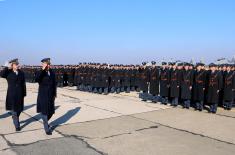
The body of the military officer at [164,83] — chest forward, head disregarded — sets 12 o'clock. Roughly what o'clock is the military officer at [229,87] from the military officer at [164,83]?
the military officer at [229,87] is roughly at 8 o'clock from the military officer at [164,83].

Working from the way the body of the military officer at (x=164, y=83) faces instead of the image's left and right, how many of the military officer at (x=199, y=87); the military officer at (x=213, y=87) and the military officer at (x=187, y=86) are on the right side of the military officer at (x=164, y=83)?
0

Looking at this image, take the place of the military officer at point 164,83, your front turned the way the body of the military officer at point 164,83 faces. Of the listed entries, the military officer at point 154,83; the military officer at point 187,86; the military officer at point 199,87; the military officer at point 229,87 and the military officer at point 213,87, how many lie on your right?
1

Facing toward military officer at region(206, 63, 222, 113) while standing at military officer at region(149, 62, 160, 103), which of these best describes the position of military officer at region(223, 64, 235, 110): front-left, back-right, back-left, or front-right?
front-left

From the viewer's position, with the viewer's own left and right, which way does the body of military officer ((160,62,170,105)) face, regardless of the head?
facing the viewer and to the left of the viewer

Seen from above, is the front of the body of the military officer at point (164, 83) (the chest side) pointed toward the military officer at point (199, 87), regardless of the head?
no

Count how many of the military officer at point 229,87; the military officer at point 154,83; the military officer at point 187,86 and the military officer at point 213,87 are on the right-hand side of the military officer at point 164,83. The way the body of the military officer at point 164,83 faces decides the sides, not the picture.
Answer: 1

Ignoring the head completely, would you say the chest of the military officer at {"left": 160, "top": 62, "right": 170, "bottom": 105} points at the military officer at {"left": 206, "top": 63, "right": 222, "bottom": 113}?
no

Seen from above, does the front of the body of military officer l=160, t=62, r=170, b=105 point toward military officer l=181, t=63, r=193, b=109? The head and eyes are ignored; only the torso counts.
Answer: no

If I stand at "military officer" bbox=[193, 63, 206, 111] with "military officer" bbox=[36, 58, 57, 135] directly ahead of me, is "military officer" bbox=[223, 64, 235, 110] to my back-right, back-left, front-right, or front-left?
back-left

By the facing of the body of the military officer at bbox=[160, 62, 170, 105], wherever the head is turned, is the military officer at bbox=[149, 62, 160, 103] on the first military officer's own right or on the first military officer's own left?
on the first military officer's own right

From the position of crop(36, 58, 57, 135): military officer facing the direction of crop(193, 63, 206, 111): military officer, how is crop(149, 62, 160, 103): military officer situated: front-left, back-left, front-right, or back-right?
front-left

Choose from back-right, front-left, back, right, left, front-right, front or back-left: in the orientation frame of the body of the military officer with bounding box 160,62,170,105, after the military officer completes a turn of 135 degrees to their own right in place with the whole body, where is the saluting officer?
back-left
